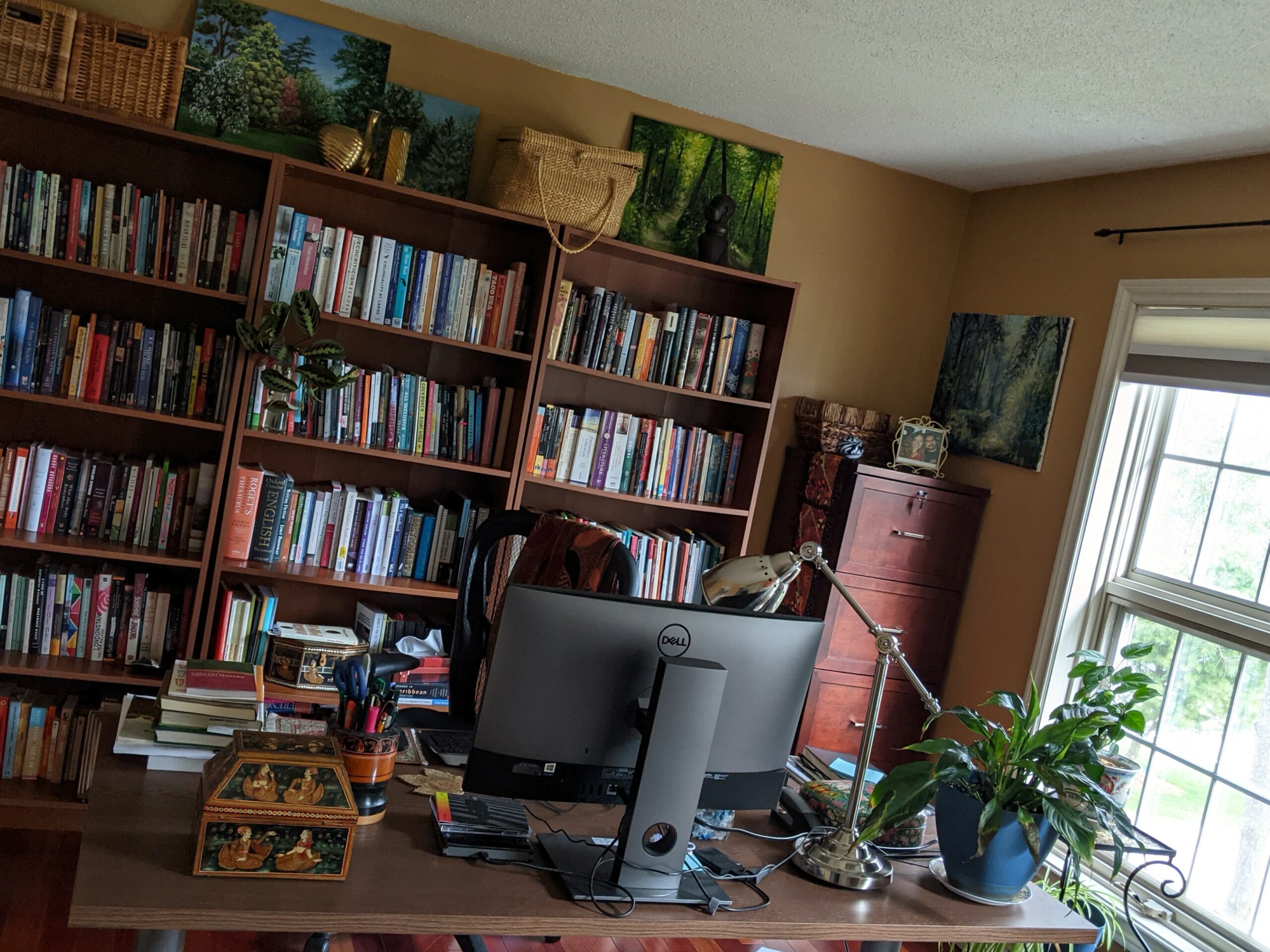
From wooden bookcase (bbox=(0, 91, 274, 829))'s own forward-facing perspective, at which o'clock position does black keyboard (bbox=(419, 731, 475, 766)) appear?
The black keyboard is roughly at 11 o'clock from the wooden bookcase.

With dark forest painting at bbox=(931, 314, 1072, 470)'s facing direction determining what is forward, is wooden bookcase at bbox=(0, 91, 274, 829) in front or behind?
in front

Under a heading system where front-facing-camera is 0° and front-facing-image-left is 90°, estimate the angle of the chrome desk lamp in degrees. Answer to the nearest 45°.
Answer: approximately 90°

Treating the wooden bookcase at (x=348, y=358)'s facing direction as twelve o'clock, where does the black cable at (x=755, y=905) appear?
The black cable is roughly at 11 o'clock from the wooden bookcase.

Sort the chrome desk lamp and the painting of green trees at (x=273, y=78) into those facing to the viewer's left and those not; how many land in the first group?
1

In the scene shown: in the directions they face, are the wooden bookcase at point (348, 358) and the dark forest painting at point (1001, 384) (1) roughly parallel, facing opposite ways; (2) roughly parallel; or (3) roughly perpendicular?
roughly perpendicular

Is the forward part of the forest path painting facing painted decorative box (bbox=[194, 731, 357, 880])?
yes
